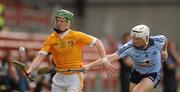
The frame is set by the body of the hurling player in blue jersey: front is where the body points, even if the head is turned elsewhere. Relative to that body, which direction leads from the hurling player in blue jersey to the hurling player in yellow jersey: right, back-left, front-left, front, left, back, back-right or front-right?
front-right

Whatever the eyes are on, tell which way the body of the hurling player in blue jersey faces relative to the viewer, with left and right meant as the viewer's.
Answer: facing the viewer and to the left of the viewer

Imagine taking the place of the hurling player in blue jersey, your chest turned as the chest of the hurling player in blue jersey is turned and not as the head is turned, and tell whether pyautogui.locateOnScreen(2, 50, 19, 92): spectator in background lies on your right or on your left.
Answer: on your right

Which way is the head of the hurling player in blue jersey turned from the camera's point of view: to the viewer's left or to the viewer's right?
to the viewer's left
